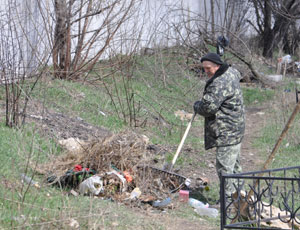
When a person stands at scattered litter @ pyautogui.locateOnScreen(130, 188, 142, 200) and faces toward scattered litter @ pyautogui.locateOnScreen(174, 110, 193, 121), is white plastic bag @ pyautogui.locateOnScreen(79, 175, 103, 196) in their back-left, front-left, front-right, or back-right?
back-left

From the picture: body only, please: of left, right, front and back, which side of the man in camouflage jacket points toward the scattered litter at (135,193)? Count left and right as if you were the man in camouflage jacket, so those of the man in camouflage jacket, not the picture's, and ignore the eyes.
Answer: front

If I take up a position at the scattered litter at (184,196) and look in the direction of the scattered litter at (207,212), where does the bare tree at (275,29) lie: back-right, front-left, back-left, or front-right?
back-left

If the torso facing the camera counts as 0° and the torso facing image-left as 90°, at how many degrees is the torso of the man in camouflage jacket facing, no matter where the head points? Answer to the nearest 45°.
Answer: approximately 90°

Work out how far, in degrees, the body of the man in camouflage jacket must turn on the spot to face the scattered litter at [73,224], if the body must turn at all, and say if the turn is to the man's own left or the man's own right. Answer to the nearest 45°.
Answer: approximately 45° to the man's own left

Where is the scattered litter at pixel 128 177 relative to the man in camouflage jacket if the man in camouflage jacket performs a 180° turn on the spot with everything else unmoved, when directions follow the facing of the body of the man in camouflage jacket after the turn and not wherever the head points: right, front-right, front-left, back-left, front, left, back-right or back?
back

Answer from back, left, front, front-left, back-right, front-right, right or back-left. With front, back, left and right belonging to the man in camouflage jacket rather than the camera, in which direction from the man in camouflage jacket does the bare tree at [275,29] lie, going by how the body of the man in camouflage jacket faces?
right

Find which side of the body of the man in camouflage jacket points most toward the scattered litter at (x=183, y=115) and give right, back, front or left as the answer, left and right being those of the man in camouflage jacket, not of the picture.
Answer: right

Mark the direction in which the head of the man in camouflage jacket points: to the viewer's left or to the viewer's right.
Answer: to the viewer's left

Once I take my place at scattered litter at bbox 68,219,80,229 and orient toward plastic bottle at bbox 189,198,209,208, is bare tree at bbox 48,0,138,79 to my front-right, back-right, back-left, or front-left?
front-left

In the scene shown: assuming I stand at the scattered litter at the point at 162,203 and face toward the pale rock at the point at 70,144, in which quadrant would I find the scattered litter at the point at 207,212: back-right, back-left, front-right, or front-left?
back-right

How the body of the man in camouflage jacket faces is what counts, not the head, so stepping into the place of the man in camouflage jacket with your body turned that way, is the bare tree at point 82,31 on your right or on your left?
on your right

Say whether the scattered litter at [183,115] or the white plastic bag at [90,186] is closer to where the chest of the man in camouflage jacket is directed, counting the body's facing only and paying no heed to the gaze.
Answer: the white plastic bag
